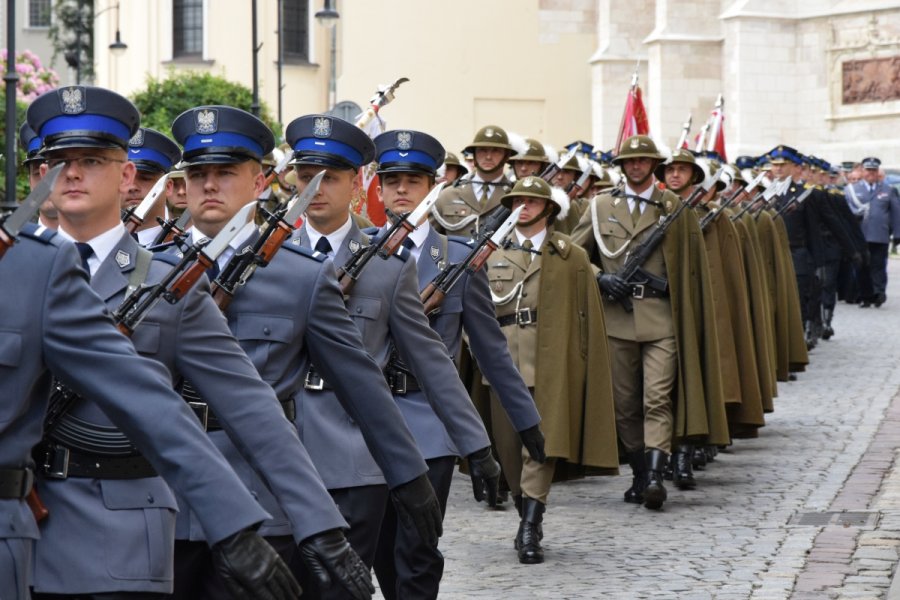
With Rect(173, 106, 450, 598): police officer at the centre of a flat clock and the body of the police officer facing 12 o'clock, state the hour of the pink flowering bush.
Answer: The pink flowering bush is roughly at 4 o'clock from the police officer.

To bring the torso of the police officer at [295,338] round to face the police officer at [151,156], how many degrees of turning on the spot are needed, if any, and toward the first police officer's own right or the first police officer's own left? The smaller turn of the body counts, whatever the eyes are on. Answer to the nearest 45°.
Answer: approximately 135° to the first police officer's own right

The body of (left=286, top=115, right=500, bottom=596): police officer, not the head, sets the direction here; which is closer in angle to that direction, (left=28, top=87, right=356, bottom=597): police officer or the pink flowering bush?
the police officer

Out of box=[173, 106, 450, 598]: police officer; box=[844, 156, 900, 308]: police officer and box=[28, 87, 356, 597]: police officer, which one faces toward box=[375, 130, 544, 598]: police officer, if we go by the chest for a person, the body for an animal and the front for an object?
box=[844, 156, 900, 308]: police officer

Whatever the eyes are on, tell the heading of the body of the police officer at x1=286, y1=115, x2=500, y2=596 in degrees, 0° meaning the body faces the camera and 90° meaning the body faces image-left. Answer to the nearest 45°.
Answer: approximately 45°

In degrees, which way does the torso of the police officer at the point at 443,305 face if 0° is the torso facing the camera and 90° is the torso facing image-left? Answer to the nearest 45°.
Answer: approximately 45°

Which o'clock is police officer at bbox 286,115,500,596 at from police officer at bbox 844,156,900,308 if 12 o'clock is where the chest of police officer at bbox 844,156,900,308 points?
police officer at bbox 286,115,500,596 is roughly at 12 o'clock from police officer at bbox 844,156,900,308.

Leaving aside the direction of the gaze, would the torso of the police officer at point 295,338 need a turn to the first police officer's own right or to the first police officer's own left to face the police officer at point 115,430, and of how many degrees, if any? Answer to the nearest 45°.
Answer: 0° — they already face them

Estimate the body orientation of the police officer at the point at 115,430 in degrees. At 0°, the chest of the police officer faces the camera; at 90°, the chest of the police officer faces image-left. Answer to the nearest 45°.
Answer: approximately 45°
